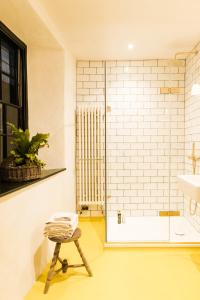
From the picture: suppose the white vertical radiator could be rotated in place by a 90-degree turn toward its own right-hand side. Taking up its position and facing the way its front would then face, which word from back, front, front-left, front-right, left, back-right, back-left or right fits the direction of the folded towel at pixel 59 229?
left

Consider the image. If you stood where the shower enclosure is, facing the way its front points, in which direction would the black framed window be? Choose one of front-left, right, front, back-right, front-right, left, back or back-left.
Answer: front-right

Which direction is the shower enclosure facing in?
toward the camera

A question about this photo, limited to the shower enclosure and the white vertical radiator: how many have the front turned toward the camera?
2

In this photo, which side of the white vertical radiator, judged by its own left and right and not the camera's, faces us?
front

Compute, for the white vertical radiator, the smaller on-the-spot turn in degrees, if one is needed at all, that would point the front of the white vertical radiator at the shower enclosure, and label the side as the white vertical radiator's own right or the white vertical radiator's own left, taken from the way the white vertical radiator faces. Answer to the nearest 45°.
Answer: approximately 90° to the white vertical radiator's own left

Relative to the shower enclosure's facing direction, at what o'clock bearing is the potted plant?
The potted plant is roughly at 1 o'clock from the shower enclosure.

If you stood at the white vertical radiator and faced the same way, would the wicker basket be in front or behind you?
in front

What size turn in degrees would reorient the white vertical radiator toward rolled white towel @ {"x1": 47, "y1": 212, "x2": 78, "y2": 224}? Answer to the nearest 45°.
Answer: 0° — it already faces it

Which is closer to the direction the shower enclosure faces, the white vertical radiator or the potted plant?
the potted plant

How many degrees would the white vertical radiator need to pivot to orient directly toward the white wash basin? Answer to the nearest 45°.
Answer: approximately 45° to its left
